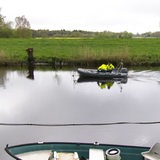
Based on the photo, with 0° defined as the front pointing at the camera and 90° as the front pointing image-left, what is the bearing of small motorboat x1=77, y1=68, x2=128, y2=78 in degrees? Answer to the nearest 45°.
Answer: approximately 90°
